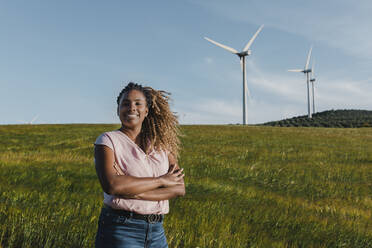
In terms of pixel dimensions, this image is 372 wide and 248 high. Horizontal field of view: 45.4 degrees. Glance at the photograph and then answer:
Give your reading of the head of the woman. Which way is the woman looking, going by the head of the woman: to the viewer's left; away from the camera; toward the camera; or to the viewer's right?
toward the camera

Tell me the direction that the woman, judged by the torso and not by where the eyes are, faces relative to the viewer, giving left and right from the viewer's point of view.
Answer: facing the viewer and to the right of the viewer
